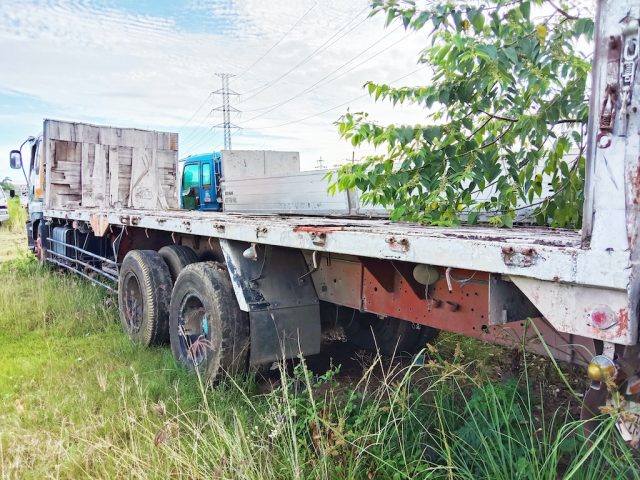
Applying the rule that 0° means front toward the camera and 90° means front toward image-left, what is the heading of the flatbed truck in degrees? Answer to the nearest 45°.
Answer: approximately 135°

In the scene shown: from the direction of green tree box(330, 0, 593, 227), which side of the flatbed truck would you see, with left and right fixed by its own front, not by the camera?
right

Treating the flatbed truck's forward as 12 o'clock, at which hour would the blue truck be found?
The blue truck is roughly at 1 o'clock from the flatbed truck.

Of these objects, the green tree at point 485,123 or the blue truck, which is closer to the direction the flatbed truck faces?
the blue truck
